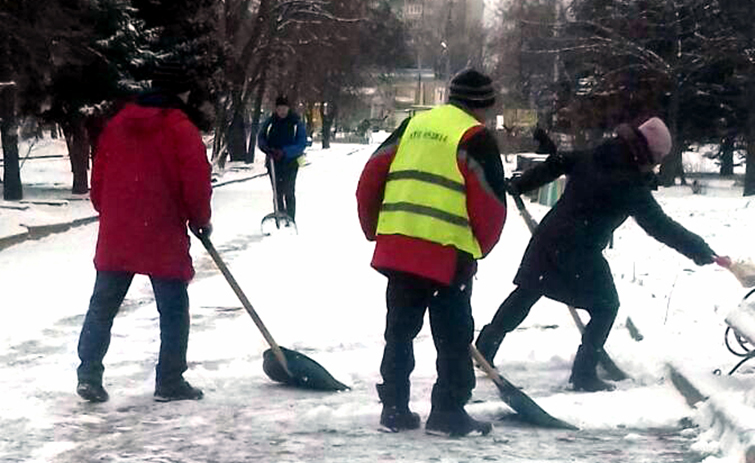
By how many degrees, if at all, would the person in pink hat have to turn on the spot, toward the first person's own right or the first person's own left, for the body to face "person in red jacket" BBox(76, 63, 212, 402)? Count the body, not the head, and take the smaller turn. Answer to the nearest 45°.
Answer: approximately 180°

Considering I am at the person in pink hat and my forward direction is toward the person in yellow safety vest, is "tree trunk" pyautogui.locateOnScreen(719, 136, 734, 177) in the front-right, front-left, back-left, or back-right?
back-right

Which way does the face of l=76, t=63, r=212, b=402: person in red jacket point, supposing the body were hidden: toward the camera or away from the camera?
away from the camera

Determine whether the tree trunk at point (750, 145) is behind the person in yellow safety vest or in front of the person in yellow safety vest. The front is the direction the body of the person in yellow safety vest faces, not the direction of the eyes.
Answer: in front

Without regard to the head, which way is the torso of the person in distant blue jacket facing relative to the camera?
toward the camera

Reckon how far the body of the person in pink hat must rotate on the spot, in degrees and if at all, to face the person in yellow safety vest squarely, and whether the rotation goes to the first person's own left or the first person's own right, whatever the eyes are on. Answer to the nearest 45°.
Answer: approximately 135° to the first person's own right

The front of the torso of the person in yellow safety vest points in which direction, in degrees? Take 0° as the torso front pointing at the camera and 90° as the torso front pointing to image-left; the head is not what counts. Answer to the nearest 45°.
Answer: approximately 225°

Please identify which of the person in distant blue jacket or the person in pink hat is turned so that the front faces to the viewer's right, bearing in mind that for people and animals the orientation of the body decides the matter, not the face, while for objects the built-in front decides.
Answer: the person in pink hat

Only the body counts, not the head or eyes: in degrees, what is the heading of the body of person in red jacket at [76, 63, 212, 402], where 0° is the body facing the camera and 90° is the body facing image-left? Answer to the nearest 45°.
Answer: approximately 225°

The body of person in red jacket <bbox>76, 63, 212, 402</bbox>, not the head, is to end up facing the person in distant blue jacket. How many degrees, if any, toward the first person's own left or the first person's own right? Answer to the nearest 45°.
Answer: approximately 45° to the first person's own left

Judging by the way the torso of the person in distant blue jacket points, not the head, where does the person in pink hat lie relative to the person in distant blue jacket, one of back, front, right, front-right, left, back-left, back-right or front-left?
front

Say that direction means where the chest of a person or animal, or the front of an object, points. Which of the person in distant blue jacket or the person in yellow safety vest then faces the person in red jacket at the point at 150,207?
the person in distant blue jacket

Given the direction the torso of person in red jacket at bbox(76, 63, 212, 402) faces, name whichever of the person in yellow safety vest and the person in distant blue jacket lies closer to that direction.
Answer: the person in distant blue jacket
